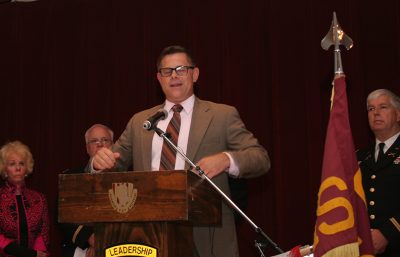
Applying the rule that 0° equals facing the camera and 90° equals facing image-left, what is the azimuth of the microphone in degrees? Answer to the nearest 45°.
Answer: approximately 225°

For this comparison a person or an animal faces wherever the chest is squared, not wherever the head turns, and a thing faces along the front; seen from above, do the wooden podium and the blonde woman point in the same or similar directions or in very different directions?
same or similar directions

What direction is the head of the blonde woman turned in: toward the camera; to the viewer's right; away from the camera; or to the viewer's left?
toward the camera

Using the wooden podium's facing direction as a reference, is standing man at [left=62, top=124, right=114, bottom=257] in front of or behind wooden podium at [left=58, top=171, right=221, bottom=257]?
behind

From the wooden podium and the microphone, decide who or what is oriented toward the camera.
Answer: the wooden podium

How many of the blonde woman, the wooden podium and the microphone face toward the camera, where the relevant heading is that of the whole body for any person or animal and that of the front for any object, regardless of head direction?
2

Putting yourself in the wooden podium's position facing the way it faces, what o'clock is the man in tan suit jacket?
The man in tan suit jacket is roughly at 7 o'clock from the wooden podium.

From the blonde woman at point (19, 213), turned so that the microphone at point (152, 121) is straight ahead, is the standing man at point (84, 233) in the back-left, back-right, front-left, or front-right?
front-left

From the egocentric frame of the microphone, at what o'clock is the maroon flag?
The maroon flag is roughly at 2 o'clock from the microphone.

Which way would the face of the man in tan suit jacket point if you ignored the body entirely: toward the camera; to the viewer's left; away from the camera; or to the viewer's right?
toward the camera

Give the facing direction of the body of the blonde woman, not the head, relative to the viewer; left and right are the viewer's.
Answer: facing the viewer

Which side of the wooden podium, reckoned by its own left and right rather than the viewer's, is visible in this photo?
front

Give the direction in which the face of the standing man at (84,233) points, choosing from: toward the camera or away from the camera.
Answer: toward the camera

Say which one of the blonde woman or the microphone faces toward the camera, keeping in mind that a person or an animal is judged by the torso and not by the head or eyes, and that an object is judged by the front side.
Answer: the blonde woman

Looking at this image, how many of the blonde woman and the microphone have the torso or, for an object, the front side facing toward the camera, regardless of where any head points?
1

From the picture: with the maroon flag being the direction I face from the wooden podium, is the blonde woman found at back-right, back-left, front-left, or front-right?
back-left
